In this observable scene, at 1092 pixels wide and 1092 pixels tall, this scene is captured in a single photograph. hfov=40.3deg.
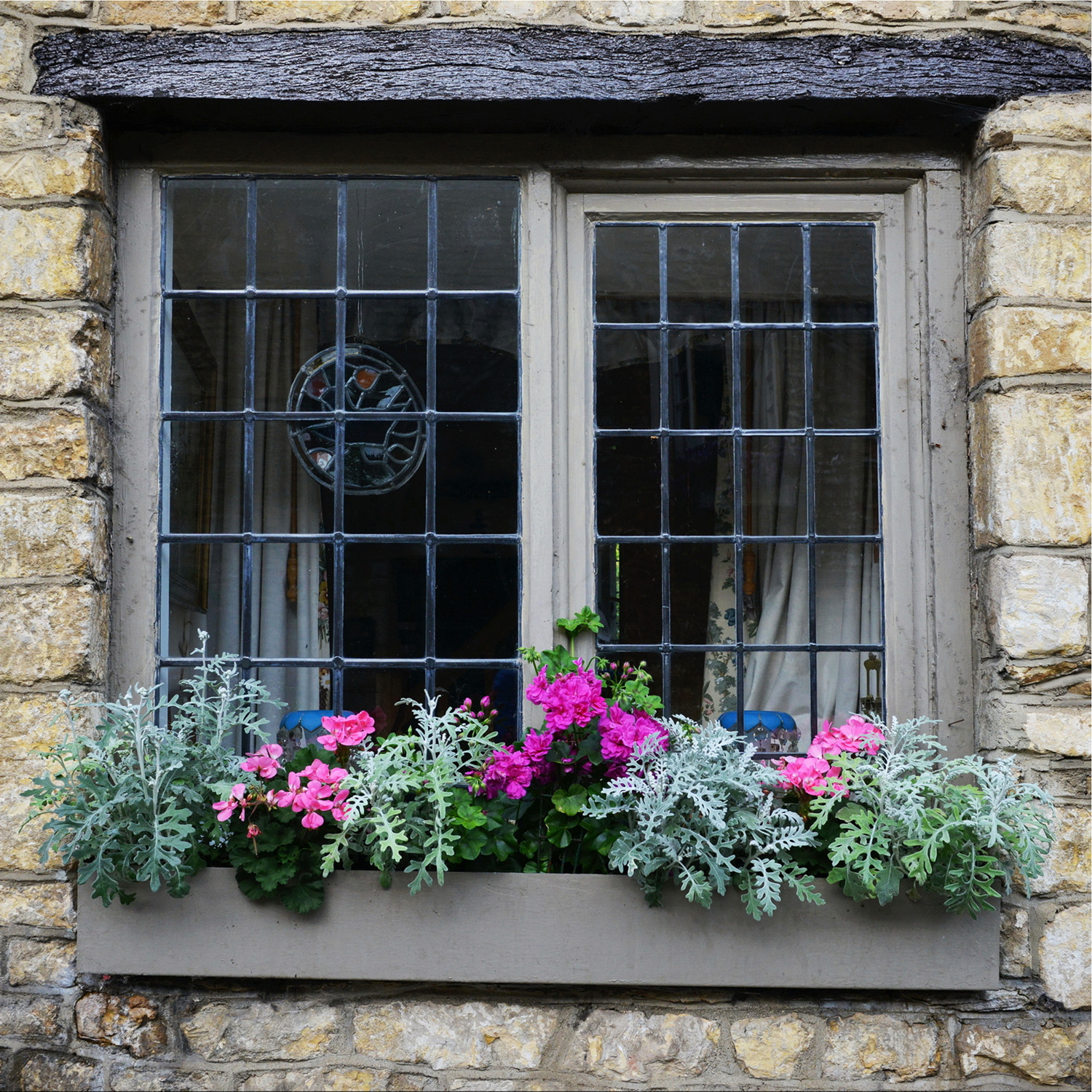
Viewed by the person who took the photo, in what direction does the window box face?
facing the viewer
